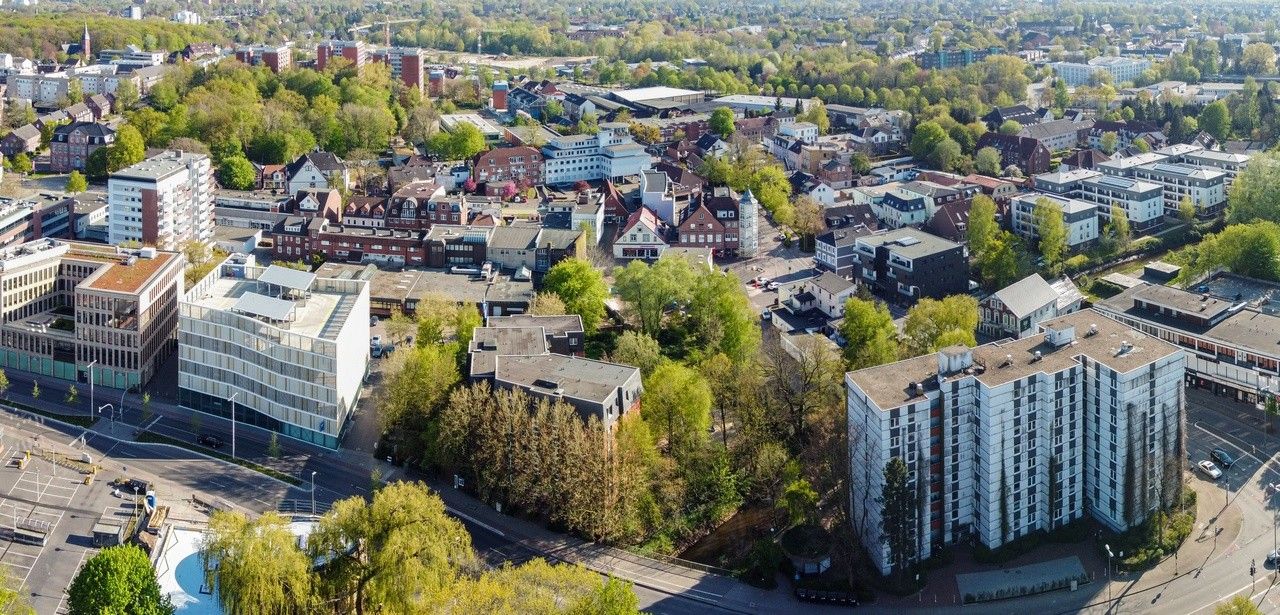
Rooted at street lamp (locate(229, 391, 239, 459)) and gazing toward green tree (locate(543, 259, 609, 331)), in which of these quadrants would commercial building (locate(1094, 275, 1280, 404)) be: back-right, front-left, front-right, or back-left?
front-right

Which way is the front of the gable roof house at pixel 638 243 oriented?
toward the camera

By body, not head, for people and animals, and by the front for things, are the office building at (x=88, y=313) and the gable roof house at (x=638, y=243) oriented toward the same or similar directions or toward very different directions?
same or similar directions

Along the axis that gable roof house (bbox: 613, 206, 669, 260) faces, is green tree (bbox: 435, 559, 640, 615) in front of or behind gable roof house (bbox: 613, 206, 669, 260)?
in front

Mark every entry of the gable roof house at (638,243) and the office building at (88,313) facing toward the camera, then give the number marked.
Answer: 2

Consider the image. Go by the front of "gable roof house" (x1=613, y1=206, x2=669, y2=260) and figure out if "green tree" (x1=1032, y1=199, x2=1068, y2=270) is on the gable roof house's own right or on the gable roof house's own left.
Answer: on the gable roof house's own left

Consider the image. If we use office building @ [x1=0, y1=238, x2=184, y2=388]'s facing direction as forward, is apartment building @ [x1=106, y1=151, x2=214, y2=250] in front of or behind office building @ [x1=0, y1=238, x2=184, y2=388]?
behind

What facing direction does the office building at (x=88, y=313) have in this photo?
toward the camera

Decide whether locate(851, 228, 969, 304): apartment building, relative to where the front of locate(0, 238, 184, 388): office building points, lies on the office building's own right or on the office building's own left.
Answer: on the office building's own left

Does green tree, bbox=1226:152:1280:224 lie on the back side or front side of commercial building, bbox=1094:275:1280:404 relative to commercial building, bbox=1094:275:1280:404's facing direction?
on the back side

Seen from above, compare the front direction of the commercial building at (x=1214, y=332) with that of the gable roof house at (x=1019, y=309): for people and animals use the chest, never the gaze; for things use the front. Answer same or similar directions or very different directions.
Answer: same or similar directions

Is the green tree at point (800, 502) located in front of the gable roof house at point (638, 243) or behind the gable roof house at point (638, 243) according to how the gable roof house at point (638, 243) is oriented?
in front

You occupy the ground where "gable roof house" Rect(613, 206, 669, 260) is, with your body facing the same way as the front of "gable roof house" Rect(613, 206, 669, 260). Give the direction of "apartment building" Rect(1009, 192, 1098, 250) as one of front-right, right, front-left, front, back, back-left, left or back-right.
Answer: left

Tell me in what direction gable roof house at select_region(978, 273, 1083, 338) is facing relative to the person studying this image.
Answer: facing the viewer and to the left of the viewer

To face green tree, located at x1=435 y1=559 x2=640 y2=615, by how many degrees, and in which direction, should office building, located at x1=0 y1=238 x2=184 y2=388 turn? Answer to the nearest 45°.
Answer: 0° — it already faces it
